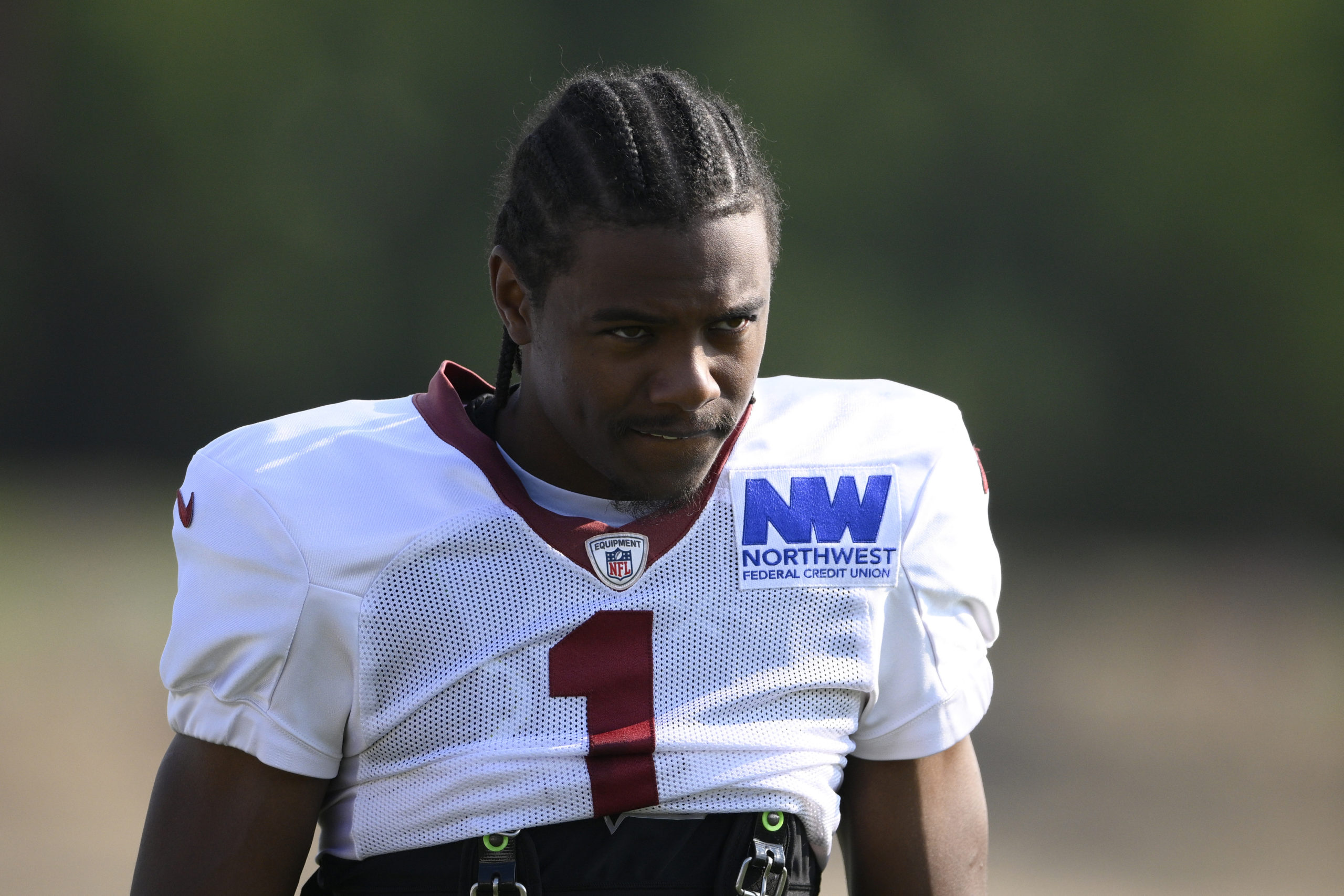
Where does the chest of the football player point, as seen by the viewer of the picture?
toward the camera

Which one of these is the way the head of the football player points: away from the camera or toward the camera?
toward the camera
